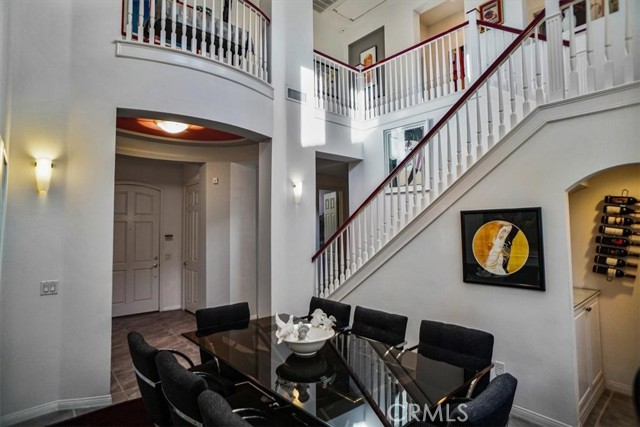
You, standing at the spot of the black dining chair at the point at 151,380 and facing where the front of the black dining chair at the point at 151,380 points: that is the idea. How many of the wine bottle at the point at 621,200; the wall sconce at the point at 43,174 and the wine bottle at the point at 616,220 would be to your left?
1

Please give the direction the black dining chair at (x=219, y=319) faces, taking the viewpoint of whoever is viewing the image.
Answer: facing the viewer and to the right of the viewer

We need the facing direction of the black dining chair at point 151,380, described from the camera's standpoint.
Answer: facing away from the viewer and to the right of the viewer

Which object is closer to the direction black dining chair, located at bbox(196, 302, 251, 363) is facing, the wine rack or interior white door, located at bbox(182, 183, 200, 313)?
the wine rack

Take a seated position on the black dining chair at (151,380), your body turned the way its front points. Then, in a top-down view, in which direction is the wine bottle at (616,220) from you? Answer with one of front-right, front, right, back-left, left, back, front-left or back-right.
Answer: front-right

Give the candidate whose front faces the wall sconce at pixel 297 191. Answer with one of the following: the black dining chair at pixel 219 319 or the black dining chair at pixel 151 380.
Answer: the black dining chair at pixel 151 380

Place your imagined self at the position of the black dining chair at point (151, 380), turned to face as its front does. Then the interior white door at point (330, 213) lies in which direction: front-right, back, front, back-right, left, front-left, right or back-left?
front

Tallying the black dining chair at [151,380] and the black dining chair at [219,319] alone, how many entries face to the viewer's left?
0

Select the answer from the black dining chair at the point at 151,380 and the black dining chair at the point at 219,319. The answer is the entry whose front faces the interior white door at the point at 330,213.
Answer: the black dining chair at the point at 151,380

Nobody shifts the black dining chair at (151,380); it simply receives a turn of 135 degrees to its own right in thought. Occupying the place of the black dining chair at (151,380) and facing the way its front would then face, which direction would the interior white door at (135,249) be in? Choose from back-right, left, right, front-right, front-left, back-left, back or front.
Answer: back

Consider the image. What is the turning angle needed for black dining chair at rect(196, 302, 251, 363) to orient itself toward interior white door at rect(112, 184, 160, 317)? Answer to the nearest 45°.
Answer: approximately 180°

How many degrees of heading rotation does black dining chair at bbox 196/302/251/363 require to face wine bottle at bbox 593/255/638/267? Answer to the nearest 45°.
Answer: approximately 45° to its left
